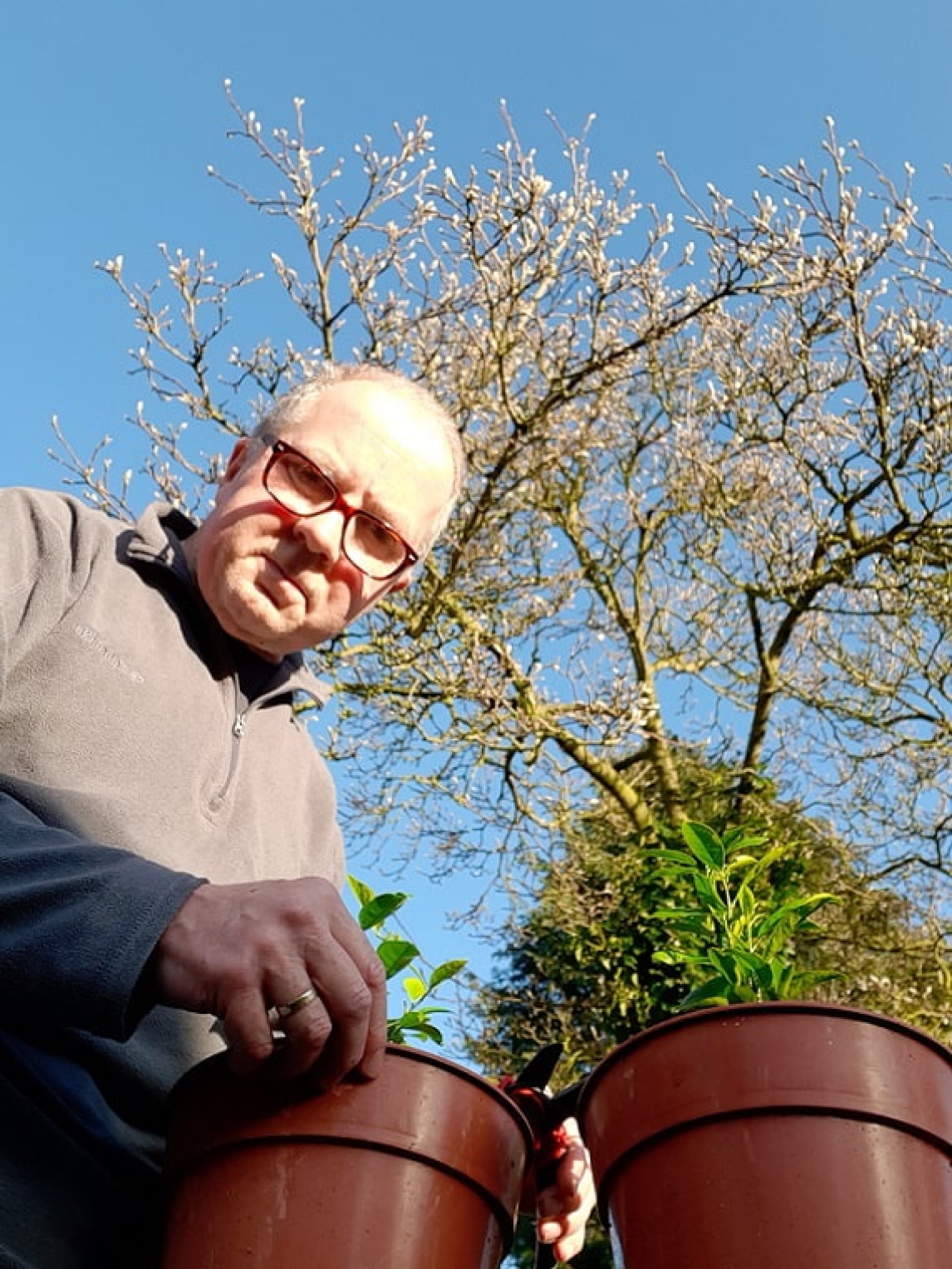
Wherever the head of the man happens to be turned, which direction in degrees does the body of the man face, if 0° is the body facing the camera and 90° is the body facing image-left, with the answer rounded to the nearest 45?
approximately 315°
